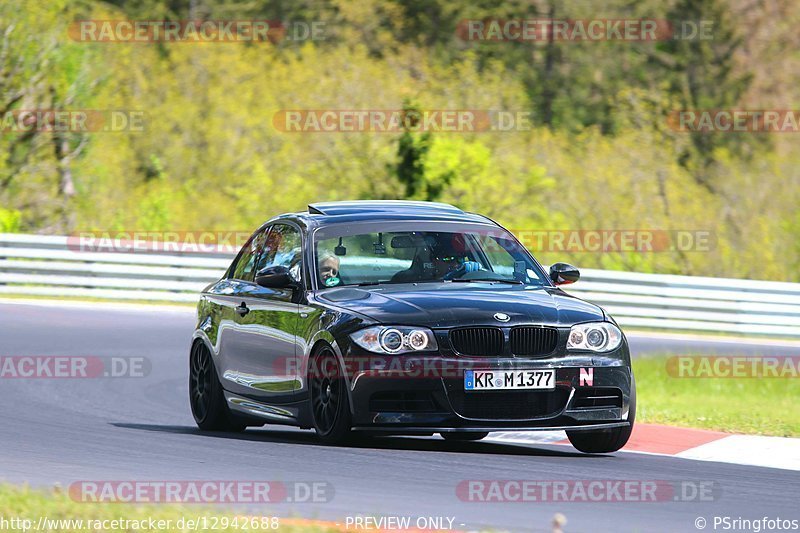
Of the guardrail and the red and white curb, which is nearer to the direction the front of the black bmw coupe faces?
the red and white curb

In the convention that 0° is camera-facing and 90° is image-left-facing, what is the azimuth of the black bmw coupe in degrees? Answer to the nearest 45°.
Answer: approximately 315°

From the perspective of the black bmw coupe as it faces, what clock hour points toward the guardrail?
The guardrail is roughly at 7 o'clock from the black bmw coupe.

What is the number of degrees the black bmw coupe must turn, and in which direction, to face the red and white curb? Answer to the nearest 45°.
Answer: approximately 90° to its left
